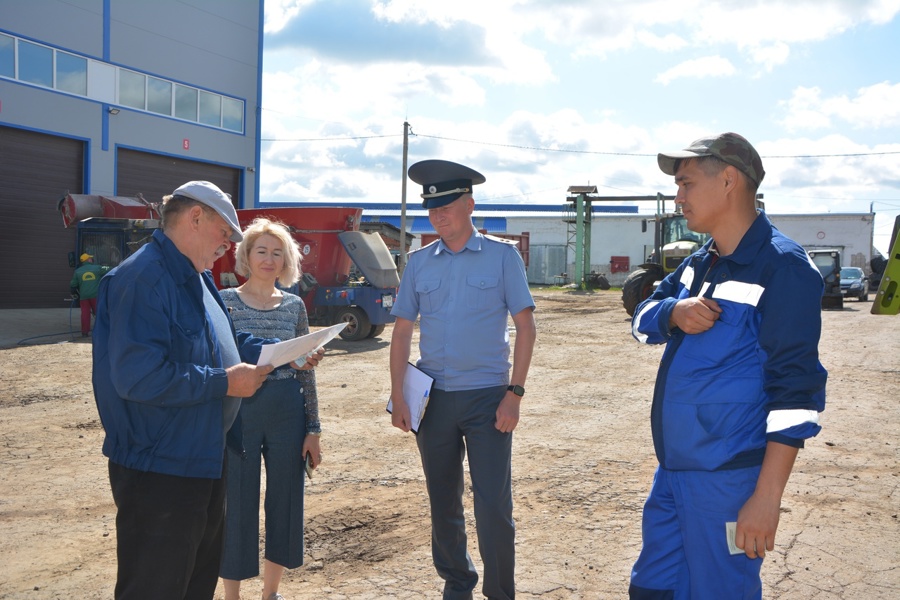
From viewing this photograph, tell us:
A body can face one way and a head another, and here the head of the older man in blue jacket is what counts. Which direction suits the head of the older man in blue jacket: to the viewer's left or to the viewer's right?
to the viewer's right

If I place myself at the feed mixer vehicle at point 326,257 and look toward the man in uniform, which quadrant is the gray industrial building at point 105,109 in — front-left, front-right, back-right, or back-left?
back-right

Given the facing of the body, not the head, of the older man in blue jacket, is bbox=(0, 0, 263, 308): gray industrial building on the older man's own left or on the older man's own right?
on the older man's own left

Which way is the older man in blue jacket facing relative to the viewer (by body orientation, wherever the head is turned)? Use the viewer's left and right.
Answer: facing to the right of the viewer

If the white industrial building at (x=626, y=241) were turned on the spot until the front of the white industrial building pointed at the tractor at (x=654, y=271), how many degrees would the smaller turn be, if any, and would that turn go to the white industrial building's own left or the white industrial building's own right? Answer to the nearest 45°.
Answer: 0° — it already faces it

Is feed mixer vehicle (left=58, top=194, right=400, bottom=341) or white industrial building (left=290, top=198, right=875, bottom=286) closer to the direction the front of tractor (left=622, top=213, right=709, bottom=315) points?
the feed mixer vehicle

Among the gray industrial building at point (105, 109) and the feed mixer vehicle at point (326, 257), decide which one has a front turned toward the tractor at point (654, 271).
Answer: the gray industrial building

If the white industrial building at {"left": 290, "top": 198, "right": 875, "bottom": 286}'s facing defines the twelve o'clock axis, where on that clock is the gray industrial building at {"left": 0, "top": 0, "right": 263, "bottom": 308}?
the gray industrial building at {"left": 0, "top": 0, "right": 263, "bottom": 308} is roughly at 1 o'clock from the white industrial building at {"left": 290, "top": 198, "right": 875, "bottom": 286}.
